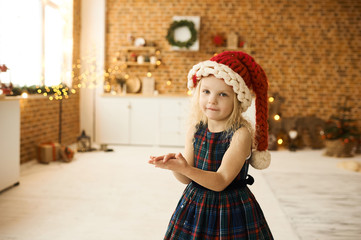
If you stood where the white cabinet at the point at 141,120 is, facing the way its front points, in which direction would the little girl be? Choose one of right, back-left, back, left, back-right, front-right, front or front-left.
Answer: front

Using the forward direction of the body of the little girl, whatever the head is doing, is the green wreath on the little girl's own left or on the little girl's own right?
on the little girl's own right

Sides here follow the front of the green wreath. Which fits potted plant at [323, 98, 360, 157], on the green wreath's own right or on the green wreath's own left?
on the green wreath's own left

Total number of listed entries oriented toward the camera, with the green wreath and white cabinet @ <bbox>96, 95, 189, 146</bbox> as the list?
2

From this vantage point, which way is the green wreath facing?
toward the camera

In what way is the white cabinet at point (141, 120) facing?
toward the camera

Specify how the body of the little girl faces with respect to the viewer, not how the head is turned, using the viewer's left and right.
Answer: facing the viewer and to the left of the viewer

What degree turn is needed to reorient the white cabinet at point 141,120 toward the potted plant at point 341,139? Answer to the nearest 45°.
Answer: approximately 90° to its left

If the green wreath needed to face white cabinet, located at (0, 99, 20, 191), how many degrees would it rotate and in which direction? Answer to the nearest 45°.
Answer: approximately 45° to its right
